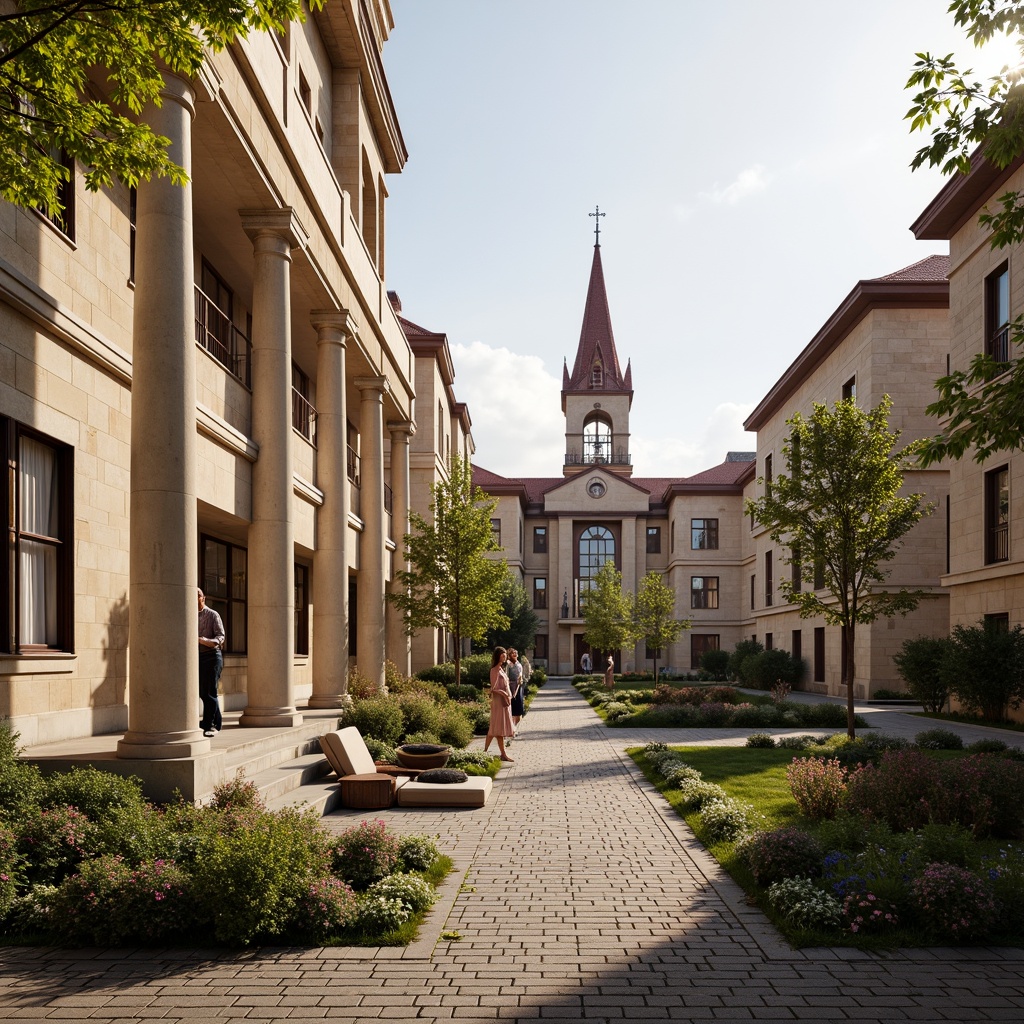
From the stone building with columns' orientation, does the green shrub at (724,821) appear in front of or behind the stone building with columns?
in front

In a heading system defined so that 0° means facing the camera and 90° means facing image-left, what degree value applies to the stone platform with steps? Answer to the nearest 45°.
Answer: approximately 315°

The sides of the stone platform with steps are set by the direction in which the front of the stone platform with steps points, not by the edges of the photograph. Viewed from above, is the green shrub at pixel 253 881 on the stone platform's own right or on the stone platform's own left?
on the stone platform's own right

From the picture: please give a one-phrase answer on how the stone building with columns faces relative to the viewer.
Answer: facing the viewer and to the right of the viewer
